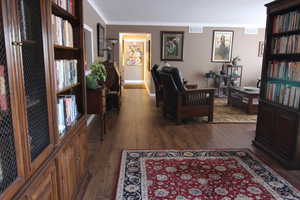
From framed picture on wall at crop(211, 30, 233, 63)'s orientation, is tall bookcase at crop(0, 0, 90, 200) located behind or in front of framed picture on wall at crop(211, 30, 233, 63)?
in front

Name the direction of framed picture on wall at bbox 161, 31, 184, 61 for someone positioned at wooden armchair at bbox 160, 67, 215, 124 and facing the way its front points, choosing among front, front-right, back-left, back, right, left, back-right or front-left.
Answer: front-left

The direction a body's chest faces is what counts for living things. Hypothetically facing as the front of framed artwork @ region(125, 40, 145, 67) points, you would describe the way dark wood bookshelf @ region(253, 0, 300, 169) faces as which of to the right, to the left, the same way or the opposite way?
to the right

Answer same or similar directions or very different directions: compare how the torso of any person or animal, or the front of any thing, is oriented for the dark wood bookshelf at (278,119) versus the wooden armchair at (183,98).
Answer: very different directions

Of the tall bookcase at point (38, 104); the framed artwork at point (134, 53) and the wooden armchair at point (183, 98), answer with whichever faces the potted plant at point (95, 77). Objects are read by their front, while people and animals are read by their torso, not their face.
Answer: the framed artwork

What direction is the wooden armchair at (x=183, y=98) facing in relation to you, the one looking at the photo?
facing away from the viewer and to the right of the viewer

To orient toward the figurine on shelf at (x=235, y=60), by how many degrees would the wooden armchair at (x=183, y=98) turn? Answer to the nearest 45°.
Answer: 0° — it already faces it

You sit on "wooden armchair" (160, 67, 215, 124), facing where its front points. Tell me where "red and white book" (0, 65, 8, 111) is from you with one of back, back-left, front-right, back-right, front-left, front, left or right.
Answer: back-right

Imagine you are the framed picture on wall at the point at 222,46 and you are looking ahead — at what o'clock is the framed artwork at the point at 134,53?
The framed artwork is roughly at 4 o'clock from the framed picture on wall.

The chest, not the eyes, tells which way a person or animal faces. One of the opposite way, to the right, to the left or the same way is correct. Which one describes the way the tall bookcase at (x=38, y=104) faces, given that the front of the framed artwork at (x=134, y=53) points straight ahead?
to the left
